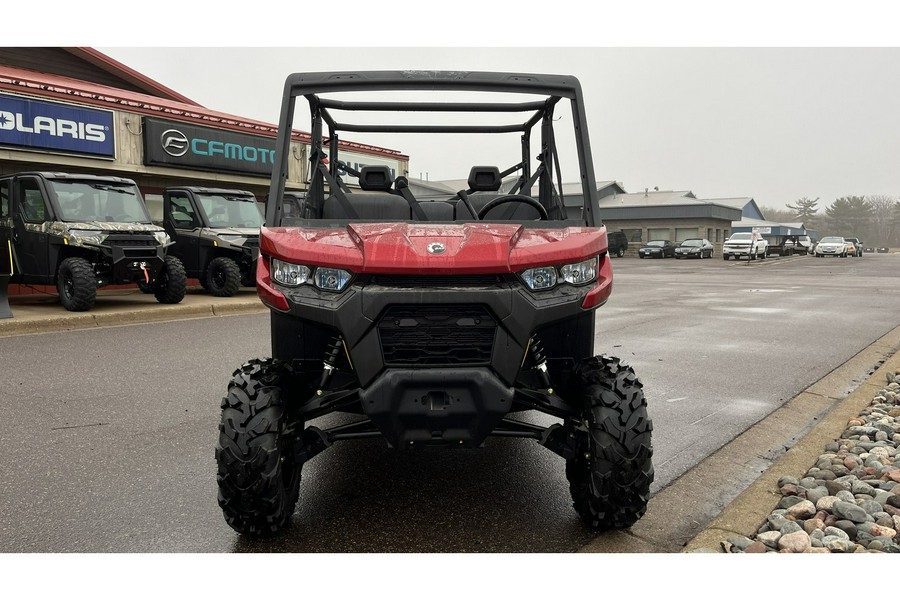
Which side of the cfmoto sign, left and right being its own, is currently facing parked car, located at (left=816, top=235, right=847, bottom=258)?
left

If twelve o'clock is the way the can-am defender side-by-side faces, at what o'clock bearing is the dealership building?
The dealership building is roughly at 5 o'clock from the can-am defender side-by-side.

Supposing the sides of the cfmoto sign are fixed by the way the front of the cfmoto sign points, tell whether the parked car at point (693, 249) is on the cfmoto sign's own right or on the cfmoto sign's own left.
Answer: on the cfmoto sign's own left

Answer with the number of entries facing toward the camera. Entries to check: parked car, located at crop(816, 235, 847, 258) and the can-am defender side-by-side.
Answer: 2

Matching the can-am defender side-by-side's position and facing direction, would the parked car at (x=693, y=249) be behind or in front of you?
behind

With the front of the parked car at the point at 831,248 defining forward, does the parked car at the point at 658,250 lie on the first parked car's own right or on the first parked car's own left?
on the first parked car's own right

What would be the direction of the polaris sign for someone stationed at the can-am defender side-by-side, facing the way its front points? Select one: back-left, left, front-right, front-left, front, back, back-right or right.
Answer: back-right

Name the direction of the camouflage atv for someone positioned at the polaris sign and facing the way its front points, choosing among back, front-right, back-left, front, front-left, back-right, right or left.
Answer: front-right
